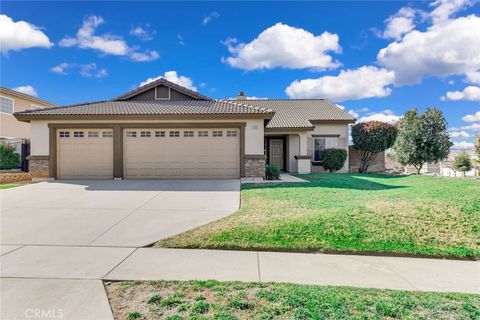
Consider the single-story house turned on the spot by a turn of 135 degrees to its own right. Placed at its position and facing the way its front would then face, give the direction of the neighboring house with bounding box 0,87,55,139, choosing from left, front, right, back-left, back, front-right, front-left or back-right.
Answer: front

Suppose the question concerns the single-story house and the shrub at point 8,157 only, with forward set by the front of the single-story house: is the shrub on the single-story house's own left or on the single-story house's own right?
on the single-story house's own right

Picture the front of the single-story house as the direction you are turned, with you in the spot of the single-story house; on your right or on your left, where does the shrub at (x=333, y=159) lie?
on your left

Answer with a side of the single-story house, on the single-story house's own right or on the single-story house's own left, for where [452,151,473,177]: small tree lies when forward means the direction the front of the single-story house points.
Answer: on the single-story house's own left

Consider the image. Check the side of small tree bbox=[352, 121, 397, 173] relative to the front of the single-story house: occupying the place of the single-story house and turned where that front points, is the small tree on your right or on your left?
on your left

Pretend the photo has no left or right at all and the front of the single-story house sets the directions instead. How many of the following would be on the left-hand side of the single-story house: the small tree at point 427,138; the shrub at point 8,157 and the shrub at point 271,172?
2

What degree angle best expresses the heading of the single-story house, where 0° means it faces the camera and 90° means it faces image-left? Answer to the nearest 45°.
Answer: approximately 0°

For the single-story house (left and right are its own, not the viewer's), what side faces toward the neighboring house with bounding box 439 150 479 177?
left
